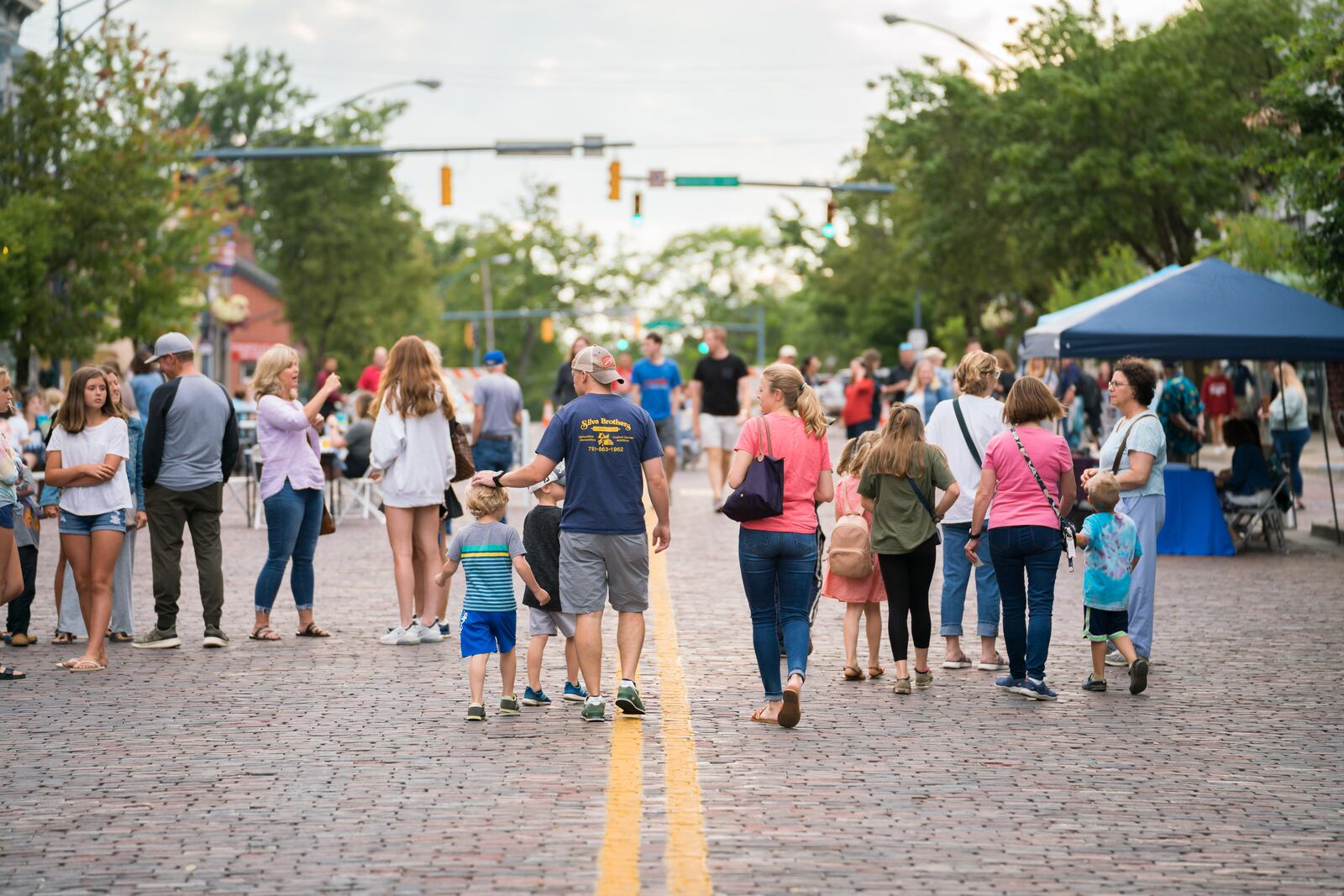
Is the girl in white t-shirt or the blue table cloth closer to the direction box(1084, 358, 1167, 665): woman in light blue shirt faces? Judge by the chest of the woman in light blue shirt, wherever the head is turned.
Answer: the girl in white t-shirt

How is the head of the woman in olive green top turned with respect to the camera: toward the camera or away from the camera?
away from the camera

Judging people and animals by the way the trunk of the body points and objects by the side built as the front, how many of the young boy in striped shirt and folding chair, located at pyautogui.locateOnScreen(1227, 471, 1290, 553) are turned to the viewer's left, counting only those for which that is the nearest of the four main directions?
1

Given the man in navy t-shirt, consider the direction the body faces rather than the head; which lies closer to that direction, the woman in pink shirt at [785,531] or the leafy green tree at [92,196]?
the leafy green tree

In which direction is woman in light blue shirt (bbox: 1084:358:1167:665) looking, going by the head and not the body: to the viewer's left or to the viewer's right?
to the viewer's left

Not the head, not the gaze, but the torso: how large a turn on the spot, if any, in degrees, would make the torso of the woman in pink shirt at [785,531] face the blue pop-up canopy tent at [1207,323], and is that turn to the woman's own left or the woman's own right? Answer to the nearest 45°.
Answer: approximately 45° to the woman's own right

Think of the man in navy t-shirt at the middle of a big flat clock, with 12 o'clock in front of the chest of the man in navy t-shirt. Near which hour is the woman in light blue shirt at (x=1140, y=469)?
The woman in light blue shirt is roughly at 2 o'clock from the man in navy t-shirt.

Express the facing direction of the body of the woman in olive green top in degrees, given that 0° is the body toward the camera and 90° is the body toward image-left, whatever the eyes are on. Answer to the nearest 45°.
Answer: approximately 180°

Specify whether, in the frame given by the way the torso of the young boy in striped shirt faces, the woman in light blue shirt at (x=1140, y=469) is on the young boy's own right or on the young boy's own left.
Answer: on the young boy's own right

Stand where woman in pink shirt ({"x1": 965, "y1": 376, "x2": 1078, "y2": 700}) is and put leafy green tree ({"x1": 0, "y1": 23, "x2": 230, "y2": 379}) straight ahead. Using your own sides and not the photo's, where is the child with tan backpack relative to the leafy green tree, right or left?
left

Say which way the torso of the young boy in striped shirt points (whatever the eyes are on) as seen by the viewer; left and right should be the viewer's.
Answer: facing away from the viewer

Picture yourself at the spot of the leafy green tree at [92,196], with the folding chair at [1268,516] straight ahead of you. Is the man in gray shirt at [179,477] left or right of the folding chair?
right

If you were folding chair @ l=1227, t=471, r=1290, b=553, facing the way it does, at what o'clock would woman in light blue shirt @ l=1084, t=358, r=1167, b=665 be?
The woman in light blue shirt is roughly at 9 o'clock from the folding chair.

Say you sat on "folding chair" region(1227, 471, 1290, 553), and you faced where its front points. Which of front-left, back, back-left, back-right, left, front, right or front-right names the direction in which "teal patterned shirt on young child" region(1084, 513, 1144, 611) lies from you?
left

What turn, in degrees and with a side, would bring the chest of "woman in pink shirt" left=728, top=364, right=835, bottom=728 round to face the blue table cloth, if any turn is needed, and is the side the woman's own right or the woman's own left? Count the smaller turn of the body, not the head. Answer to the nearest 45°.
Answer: approximately 45° to the woman's own right
